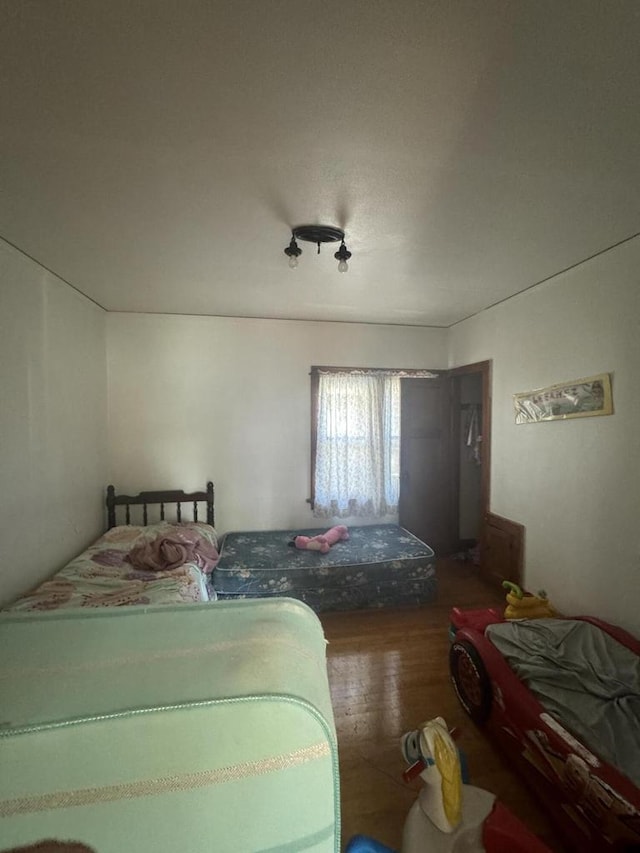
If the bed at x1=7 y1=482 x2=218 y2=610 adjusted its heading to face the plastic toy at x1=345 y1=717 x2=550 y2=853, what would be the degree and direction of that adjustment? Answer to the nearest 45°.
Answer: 0° — it already faces it

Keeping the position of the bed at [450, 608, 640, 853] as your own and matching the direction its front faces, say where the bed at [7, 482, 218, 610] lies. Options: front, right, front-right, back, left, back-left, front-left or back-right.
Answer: front-left

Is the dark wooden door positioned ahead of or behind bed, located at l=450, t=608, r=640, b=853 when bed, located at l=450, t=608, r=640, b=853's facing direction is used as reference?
ahead

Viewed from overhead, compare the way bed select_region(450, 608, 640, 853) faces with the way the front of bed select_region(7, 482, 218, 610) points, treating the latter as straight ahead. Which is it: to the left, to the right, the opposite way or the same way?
the opposite way

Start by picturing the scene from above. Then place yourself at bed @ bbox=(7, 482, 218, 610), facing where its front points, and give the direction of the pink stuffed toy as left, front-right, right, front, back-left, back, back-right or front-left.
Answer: left

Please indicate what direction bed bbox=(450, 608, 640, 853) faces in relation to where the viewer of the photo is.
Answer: facing away from the viewer and to the left of the viewer

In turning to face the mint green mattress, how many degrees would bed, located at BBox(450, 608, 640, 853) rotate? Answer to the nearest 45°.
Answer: approximately 135° to its left

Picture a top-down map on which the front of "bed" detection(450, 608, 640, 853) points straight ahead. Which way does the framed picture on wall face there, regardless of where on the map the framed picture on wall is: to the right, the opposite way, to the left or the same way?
to the left

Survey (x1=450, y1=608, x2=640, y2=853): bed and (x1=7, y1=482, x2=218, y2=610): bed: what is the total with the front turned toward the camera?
1

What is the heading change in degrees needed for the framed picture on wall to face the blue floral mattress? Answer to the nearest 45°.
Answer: approximately 45° to its right

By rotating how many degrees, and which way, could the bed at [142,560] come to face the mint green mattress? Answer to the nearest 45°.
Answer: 0° — it already faces it

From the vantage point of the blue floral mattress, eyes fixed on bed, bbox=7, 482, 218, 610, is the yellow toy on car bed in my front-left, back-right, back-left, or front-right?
back-left

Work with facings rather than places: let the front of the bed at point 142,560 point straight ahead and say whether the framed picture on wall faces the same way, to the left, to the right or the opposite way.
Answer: to the right
